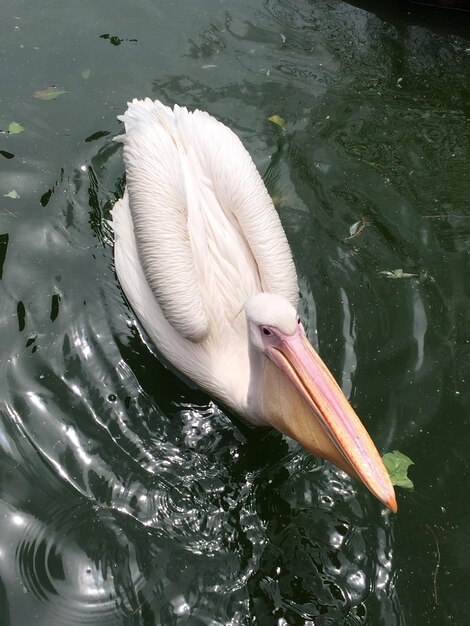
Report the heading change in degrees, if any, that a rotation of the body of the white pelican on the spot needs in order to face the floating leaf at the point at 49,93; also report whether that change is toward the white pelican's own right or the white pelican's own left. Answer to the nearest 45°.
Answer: approximately 180°

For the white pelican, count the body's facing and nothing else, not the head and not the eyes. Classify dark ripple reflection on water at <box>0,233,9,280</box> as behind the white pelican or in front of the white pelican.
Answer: behind

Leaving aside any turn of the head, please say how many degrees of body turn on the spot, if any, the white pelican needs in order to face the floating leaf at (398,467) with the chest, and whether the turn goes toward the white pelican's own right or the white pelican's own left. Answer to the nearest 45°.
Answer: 0° — it already faces it

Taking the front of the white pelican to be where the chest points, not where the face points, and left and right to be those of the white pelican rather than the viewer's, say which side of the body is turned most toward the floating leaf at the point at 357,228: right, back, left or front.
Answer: left

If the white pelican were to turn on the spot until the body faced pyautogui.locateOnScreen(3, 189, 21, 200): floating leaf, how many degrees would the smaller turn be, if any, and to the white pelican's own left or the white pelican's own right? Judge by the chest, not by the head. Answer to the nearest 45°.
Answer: approximately 180°

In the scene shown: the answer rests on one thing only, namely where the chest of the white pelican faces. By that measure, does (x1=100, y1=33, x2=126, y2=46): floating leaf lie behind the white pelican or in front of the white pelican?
behind

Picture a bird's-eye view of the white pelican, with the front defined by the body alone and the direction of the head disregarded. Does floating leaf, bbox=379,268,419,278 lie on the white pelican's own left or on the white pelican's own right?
on the white pelican's own left

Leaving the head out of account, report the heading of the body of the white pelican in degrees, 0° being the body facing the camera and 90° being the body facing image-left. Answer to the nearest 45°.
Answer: approximately 315°

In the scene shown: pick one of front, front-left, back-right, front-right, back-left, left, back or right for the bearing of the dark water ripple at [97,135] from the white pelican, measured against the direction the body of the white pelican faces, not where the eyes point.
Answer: back
